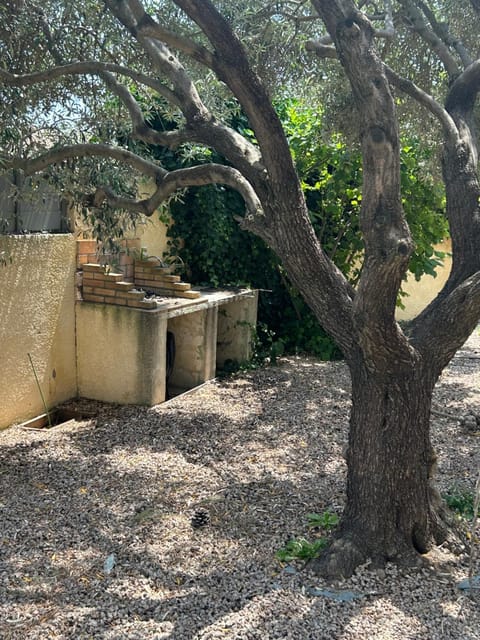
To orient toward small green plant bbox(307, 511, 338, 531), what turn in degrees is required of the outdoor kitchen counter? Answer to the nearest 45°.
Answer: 0° — it already faces it

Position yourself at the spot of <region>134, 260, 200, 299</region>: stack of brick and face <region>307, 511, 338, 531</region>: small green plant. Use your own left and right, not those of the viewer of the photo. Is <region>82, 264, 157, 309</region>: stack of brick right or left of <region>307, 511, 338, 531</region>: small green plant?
right

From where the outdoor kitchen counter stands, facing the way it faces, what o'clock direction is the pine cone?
The pine cone is roughly at 1 o'clock from the outdoor kitchen counter.

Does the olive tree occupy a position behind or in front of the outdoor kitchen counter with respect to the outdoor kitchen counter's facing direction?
in front

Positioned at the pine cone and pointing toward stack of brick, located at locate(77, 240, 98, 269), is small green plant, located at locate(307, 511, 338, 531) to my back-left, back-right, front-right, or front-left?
back-right

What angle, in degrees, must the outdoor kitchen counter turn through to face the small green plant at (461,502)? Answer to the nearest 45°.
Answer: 0° — it already faces it

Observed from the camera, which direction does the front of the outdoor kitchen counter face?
facing the viewer and to the right of the viewer
